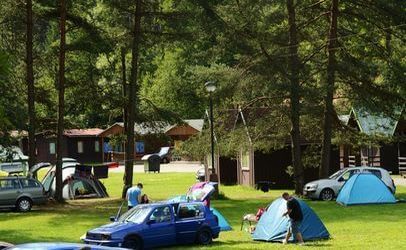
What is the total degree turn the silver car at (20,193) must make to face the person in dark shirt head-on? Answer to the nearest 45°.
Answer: approximately 135° to its left

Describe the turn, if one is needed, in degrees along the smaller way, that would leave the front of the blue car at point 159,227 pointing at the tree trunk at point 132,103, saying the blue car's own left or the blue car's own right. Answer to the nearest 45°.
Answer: approximately 135° to the blue car's own right

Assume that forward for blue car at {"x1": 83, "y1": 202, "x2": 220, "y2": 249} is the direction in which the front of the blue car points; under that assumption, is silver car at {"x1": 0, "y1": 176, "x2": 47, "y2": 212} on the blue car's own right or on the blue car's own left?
on the blue car's own right

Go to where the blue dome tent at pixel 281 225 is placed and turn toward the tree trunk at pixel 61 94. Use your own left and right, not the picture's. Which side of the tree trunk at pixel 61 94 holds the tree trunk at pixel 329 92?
right

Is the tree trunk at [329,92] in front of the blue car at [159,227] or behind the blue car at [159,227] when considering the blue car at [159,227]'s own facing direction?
behind

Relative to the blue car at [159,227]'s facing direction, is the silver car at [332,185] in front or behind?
behind

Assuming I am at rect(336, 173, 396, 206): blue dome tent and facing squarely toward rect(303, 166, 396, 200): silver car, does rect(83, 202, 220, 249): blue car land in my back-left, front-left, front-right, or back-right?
back-left

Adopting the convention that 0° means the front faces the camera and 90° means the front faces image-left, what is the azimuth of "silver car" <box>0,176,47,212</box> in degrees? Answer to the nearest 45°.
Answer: approximately 90°

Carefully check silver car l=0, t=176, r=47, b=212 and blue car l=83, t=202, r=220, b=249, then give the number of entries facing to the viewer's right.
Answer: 0

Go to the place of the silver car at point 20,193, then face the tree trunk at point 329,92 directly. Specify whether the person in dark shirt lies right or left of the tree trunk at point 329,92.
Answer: right

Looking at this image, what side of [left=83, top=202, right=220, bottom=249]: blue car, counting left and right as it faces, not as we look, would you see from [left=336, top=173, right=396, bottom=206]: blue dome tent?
back

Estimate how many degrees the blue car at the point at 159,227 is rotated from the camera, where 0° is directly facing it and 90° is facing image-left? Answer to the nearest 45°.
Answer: approximately 45°

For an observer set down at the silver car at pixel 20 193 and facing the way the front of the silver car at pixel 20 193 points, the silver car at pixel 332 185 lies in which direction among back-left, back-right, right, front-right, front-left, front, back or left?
back
